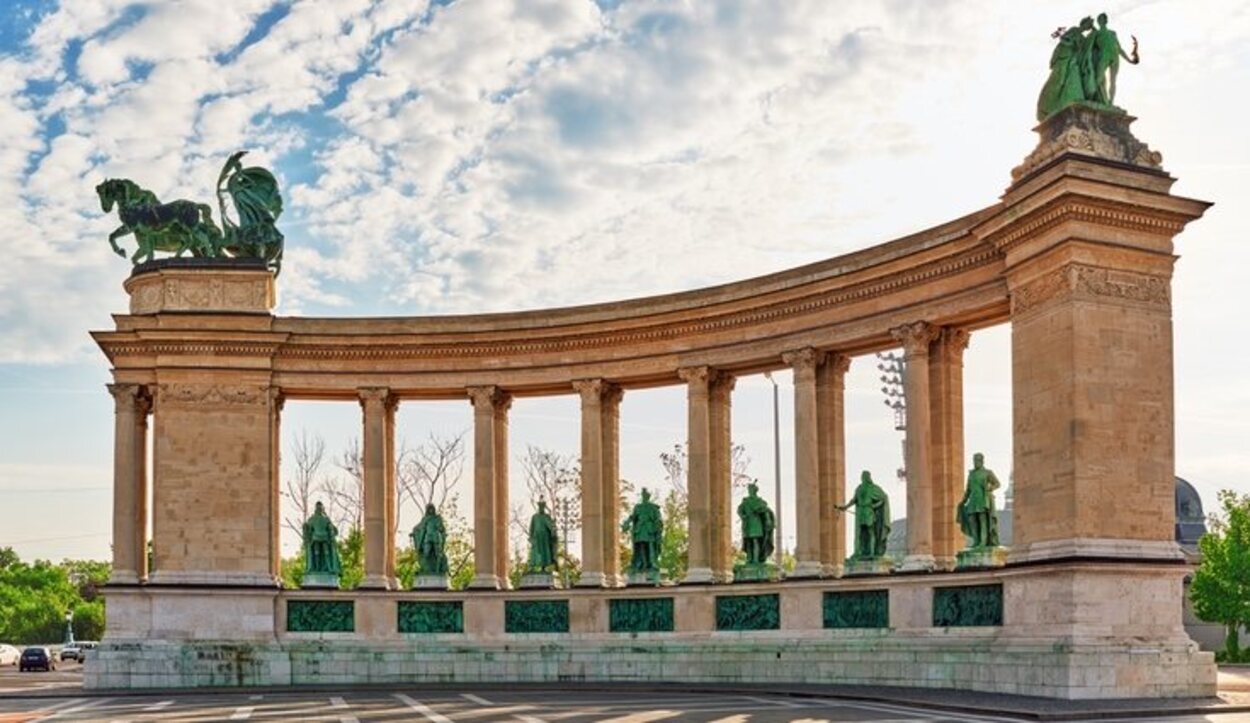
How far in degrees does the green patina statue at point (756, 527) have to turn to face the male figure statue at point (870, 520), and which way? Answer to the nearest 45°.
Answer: approximately 90° to its left

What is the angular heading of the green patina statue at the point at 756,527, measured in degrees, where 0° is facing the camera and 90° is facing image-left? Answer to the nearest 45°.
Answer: approximately 45°

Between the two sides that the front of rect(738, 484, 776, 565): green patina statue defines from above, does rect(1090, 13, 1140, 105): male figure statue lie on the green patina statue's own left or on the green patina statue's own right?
on the green patina statue's own left

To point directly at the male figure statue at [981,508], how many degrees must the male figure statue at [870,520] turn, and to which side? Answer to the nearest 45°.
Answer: approximately 90° to its left

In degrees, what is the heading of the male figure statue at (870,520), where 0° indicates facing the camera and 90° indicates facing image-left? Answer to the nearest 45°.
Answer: approximately 45°

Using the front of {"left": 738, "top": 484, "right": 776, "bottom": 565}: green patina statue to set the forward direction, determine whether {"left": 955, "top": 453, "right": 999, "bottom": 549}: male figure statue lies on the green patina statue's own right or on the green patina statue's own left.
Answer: on the green patina statue's own left

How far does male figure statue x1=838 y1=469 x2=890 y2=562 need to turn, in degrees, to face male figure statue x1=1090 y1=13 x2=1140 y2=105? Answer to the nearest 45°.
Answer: approximately 90° to its left

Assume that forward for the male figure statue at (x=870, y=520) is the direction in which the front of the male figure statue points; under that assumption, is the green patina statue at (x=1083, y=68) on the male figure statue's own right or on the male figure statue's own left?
on the male figure statue's own left

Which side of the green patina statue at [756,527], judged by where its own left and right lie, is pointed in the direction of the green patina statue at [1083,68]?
left
